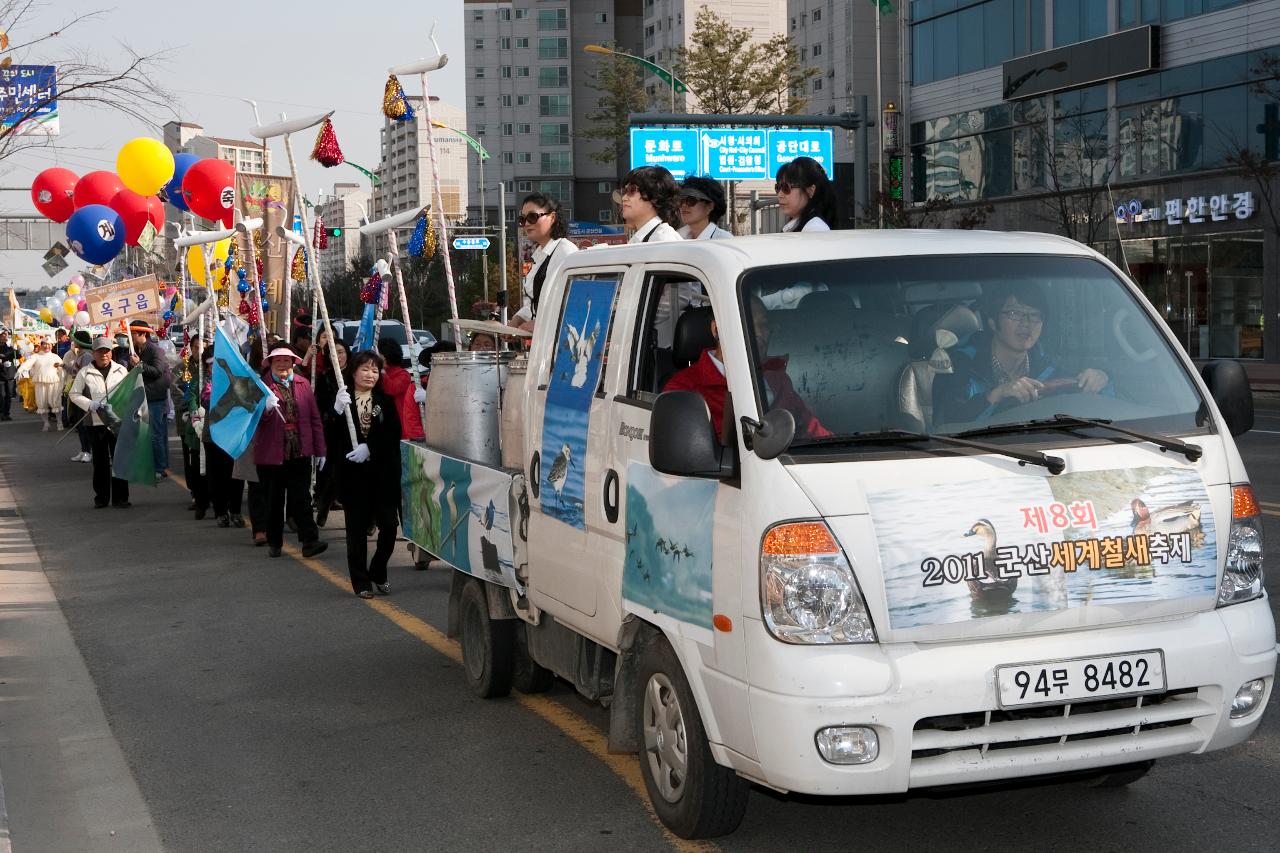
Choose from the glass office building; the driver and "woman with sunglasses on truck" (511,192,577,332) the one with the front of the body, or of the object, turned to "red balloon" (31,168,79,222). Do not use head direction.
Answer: the glass office building

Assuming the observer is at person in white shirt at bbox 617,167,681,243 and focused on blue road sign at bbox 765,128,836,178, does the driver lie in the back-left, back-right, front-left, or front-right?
back-right

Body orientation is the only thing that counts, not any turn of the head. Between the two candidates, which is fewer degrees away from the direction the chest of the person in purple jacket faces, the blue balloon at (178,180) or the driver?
the driver

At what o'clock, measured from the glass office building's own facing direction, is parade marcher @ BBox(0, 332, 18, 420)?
The parade marcher is roughly at 1 o'clock from the glass office building.

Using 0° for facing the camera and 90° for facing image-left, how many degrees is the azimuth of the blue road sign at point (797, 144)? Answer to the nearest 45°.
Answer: approximately 0°

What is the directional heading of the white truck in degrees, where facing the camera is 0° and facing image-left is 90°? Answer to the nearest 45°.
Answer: approximately 315°

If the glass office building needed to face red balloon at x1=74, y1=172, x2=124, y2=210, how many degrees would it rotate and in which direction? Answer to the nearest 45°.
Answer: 0° — it already faces it
